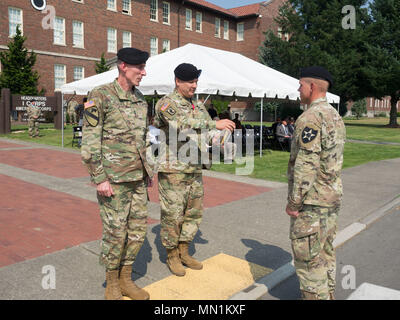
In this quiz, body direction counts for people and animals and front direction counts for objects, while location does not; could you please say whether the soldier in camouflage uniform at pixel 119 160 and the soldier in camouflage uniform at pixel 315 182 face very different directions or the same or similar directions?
very different directions

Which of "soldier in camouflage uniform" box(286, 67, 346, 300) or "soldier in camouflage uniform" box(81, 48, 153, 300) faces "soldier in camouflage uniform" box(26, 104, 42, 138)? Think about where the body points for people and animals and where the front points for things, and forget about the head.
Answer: "soldier in camouflage uniform" box(286, 67, 346, 300)

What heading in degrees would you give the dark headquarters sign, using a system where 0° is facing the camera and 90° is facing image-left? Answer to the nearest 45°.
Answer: approximately 0°

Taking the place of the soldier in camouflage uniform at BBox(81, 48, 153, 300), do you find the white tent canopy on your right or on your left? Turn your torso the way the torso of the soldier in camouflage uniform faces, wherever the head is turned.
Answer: on your left

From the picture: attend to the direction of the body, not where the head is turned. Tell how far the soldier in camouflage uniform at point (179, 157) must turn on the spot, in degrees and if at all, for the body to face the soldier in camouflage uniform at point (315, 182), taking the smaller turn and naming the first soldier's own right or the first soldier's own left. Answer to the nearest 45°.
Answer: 0° — they already face them

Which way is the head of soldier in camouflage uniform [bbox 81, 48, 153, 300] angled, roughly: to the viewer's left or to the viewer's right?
to the viewer's right

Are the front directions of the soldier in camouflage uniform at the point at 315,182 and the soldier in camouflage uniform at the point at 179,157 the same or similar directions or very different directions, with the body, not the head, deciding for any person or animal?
very different directions

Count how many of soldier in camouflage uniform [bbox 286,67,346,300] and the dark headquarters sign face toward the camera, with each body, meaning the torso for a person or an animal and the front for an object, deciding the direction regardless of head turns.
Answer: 1

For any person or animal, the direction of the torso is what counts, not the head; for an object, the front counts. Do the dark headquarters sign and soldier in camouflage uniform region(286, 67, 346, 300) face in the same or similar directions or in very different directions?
very different directions

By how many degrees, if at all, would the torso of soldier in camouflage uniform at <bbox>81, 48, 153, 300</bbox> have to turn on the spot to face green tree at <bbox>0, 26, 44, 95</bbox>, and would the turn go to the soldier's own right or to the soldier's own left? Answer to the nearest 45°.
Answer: approximately 135° to the soldier's own left

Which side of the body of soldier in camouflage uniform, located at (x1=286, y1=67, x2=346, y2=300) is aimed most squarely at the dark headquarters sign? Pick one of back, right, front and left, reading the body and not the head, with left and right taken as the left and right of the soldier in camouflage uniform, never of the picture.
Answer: front
